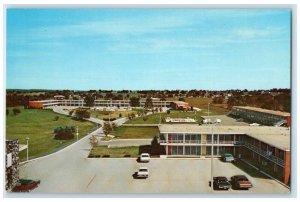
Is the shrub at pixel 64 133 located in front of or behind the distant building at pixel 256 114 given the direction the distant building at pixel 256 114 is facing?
in front

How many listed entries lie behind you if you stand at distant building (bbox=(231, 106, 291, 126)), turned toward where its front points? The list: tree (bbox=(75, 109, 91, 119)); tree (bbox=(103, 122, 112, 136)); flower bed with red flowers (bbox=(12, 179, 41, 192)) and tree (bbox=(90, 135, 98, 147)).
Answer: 0

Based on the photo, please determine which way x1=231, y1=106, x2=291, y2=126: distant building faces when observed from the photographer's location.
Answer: facing the viewer and to the left of the viewer

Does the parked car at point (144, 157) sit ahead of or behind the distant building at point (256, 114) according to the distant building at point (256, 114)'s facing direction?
ahead

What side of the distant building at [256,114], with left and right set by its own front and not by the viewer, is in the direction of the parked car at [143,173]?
front

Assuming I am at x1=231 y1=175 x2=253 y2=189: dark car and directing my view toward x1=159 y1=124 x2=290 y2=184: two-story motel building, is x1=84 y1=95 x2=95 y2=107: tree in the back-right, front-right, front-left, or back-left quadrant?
front-left
